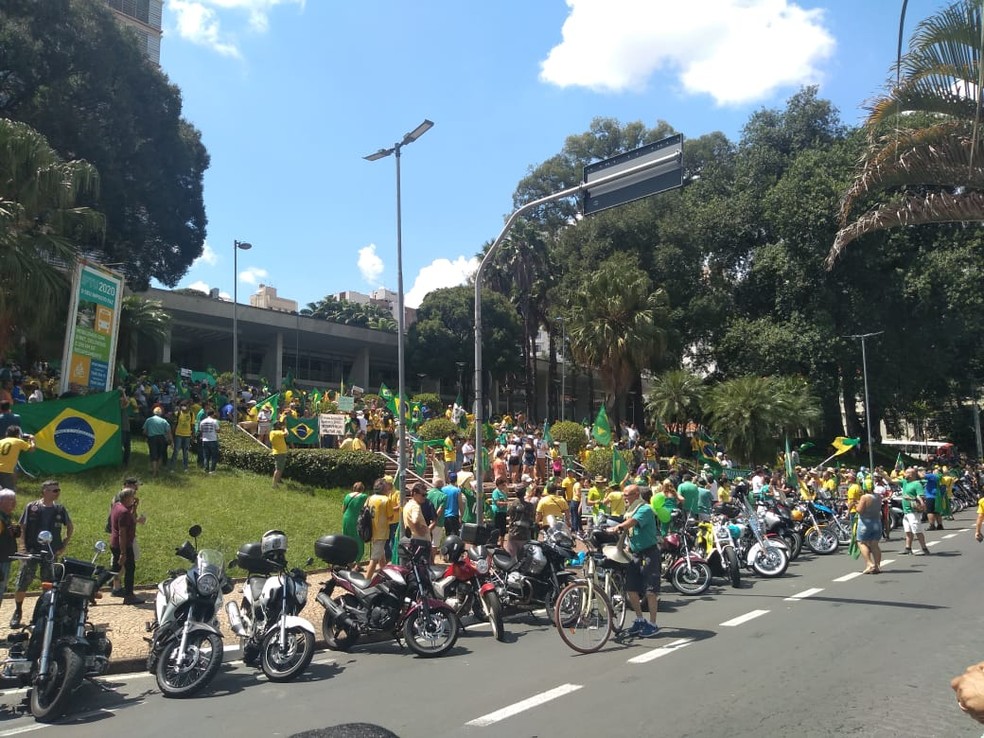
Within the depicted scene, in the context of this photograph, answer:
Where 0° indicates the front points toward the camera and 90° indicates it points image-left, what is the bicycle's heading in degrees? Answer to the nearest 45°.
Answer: approximately 45°

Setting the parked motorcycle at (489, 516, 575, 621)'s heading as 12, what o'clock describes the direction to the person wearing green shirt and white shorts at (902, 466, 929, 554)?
The person wearing green shirt and white shorts is roughly at 9 o'clock from the parked motorcycle.

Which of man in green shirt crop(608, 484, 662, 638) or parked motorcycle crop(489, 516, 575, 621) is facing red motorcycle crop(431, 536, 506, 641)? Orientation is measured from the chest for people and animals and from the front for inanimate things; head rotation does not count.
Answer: the man in green shirt

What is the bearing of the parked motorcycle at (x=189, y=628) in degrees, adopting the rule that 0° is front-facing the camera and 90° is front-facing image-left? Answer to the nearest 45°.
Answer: approximately 315°

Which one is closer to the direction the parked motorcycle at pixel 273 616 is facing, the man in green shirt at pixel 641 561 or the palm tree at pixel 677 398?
the man in green shirt

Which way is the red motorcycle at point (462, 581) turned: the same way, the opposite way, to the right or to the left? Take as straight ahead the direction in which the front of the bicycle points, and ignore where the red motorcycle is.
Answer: to the left

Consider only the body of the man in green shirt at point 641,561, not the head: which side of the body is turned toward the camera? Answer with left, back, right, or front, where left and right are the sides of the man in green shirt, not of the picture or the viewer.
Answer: left

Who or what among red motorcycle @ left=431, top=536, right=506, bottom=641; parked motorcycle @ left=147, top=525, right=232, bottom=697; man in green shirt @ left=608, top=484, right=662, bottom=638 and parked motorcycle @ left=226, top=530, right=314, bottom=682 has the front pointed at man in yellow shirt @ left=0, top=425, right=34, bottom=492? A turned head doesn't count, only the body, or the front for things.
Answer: the man in green shirt

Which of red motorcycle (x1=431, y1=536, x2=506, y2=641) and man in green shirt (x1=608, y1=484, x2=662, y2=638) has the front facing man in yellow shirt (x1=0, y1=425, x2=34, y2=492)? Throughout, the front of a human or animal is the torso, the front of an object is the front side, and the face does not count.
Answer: the man in green shirt

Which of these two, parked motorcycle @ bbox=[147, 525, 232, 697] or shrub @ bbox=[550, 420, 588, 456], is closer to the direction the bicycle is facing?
the parked motorcycle
